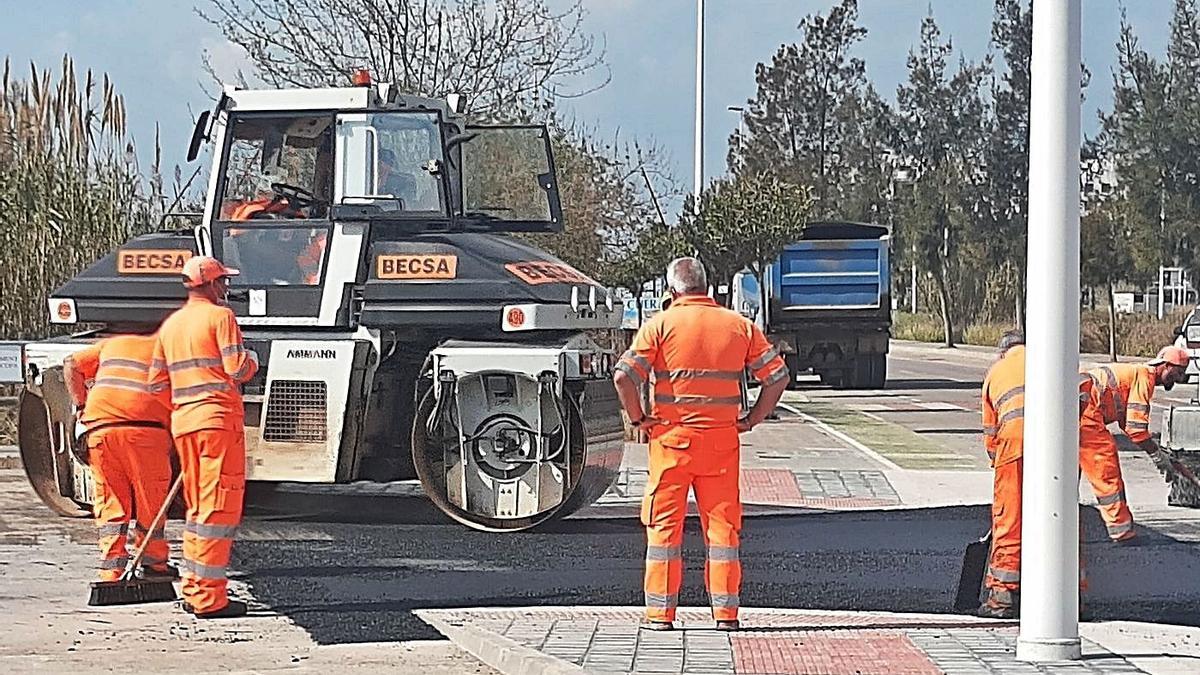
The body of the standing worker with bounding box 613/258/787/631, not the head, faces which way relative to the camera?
away from the camera

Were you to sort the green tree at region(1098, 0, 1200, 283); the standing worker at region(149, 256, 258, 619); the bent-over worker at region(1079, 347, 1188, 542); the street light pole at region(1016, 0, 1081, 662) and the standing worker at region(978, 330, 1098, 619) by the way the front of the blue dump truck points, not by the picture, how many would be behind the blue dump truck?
4

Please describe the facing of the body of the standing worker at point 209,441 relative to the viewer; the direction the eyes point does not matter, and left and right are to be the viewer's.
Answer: facing away from the viewer and to the right of the viewer

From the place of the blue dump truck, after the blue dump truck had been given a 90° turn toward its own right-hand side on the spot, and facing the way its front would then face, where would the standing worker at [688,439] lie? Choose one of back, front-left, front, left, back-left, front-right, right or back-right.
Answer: right

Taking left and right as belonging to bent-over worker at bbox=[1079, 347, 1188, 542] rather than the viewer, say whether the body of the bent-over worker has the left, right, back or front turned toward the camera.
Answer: right

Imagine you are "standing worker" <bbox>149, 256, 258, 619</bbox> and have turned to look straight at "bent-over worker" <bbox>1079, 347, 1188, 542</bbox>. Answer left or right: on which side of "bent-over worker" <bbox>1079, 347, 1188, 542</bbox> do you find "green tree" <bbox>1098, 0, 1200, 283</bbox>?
left

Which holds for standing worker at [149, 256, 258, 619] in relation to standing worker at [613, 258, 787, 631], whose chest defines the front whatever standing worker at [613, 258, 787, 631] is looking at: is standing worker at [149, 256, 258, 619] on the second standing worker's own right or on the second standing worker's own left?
on the second standing worker's own left

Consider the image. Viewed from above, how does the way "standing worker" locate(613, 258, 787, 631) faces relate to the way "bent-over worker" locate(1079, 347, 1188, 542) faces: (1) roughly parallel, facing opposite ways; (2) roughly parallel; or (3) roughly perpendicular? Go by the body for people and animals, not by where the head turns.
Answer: roughly perpendicular

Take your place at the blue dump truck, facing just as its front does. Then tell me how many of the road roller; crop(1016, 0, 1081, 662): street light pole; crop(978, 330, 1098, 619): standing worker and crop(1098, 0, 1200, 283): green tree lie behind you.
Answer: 3

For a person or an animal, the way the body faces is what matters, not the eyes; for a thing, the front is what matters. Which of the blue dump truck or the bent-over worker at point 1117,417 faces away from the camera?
the blue dump truck

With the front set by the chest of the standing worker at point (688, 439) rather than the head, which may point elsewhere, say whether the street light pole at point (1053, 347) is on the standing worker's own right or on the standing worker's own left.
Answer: on the standing worker's own right

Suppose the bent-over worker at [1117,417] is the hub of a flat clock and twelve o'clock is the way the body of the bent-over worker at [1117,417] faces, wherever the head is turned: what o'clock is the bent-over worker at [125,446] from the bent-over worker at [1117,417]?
the bent-over worker at [125,446] is roughly at 5 o'clock from the bent-over worker at [1117,417].

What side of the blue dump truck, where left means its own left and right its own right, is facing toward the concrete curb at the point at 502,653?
back

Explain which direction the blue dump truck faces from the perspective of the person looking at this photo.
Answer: facing away from the viewer

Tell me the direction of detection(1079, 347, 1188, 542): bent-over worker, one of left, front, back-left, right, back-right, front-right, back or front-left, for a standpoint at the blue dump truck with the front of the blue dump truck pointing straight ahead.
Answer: back
